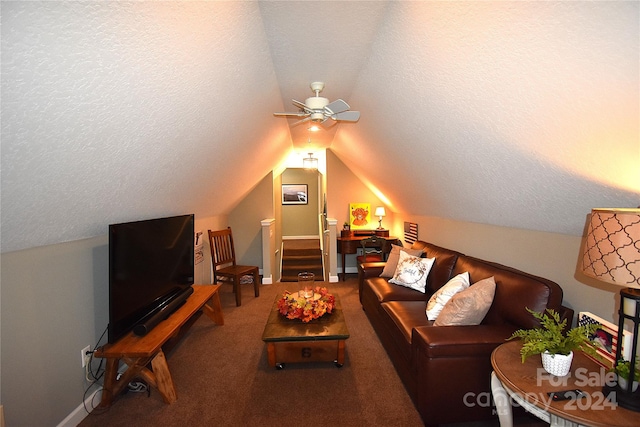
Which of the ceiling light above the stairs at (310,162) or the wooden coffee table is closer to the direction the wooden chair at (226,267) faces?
the wooden coffee table

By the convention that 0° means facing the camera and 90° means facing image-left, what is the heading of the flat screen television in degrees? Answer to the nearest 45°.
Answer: approximately 315°

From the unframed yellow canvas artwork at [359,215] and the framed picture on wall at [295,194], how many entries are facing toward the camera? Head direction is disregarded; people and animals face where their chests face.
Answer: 2

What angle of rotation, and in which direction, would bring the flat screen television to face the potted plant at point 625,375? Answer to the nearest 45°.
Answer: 0° — it already faces it

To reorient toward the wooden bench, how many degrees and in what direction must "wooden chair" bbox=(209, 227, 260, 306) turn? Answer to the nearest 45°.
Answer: approximately 45° to its right

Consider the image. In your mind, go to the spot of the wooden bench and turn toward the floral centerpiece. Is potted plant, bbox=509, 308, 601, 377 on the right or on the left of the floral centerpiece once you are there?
right

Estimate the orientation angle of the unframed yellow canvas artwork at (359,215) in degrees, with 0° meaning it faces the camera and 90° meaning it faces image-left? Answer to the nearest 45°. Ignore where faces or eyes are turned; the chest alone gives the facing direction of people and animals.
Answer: approximately 0°
